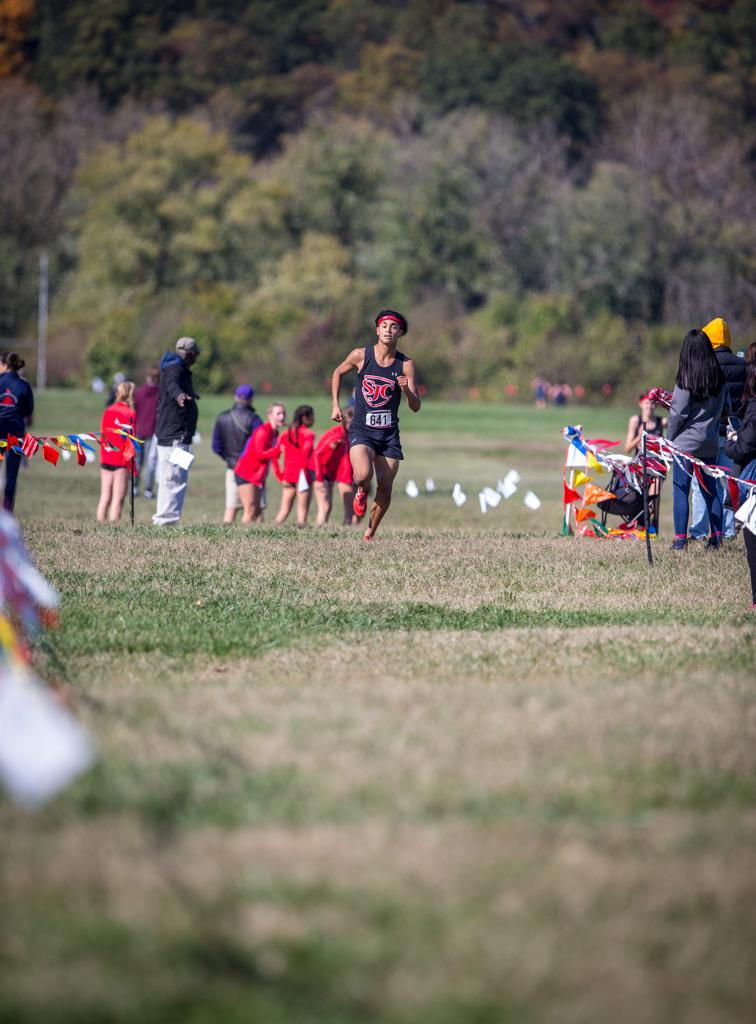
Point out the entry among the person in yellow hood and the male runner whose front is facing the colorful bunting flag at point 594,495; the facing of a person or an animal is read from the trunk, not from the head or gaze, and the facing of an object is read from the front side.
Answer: the person in yellow hood

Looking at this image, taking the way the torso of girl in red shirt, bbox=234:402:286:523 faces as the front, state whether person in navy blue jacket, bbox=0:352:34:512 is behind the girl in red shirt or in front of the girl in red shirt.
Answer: behind

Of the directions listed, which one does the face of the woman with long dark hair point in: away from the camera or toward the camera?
away from the camera

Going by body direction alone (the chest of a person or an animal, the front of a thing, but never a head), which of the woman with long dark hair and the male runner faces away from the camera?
the woman with long dark hair

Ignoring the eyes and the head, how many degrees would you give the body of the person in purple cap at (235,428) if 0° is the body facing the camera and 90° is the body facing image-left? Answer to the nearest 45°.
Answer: approximately 225°

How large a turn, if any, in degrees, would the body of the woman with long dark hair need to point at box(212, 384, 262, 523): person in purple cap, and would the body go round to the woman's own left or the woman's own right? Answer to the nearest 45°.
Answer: approximately 45° to the woman's own left

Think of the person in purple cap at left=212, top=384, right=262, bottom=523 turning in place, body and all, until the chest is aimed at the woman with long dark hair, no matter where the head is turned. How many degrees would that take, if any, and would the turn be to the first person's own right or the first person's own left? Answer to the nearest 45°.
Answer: approximately 90° to the first person's own right

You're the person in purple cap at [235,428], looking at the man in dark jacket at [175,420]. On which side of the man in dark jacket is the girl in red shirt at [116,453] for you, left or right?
right

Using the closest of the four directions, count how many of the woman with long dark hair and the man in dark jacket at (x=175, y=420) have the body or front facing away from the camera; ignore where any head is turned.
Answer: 1

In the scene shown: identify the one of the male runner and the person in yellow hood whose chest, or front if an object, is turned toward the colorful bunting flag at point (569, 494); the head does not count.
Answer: the person in yellow hood

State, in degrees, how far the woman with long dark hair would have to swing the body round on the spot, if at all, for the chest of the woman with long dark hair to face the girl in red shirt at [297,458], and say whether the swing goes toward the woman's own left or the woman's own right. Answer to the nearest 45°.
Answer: approximately 45° to the woman's own left

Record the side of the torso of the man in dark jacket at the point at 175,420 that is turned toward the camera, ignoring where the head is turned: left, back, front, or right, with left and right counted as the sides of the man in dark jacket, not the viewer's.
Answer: right
